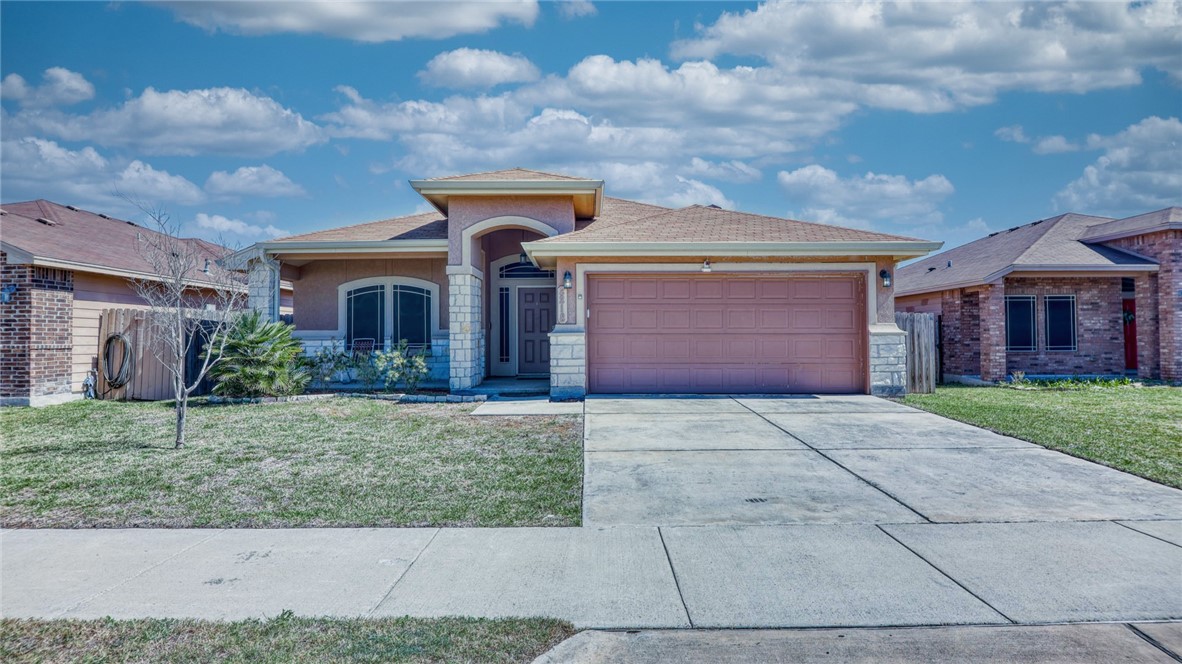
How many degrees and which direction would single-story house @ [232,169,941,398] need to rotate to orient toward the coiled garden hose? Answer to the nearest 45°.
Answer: approximately 90° to its right

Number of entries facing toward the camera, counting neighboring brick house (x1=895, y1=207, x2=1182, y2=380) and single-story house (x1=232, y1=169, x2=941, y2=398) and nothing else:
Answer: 2

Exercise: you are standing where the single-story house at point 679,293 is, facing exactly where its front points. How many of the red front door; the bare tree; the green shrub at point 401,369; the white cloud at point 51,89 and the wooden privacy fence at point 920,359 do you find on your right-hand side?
3

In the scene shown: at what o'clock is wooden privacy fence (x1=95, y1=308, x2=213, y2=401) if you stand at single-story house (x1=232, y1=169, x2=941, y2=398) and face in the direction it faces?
The wooden privacy fence is roughly at 3 o'clock from the single-story house.

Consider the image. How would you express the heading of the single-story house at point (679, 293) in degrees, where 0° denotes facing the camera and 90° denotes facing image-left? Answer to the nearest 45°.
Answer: approximately 0°

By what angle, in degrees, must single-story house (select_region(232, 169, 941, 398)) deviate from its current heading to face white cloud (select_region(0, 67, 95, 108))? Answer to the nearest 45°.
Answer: approximately 90° to its right

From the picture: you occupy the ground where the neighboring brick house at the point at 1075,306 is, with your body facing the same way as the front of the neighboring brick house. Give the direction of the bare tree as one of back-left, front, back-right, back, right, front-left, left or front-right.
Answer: front-right

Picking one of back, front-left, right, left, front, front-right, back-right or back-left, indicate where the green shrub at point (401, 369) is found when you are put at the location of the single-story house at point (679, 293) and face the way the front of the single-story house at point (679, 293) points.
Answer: right

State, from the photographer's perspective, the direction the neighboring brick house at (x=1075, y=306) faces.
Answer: facing the viewer

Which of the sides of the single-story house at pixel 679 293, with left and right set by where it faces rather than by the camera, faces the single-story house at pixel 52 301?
right

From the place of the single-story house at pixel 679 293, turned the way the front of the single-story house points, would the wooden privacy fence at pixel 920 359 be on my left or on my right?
on my left

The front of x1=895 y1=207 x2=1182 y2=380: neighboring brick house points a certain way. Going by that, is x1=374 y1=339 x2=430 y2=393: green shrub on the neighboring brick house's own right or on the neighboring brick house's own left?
on the neighboring brick house's own right

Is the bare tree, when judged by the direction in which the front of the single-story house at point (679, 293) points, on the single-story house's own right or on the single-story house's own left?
on the single-story house's own right

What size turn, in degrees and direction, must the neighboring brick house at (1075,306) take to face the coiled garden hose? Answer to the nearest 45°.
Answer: approximately 45° to its right

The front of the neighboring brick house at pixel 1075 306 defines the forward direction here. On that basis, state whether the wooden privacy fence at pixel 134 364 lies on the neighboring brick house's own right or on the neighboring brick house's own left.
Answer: on the neighboring brick house's own right
